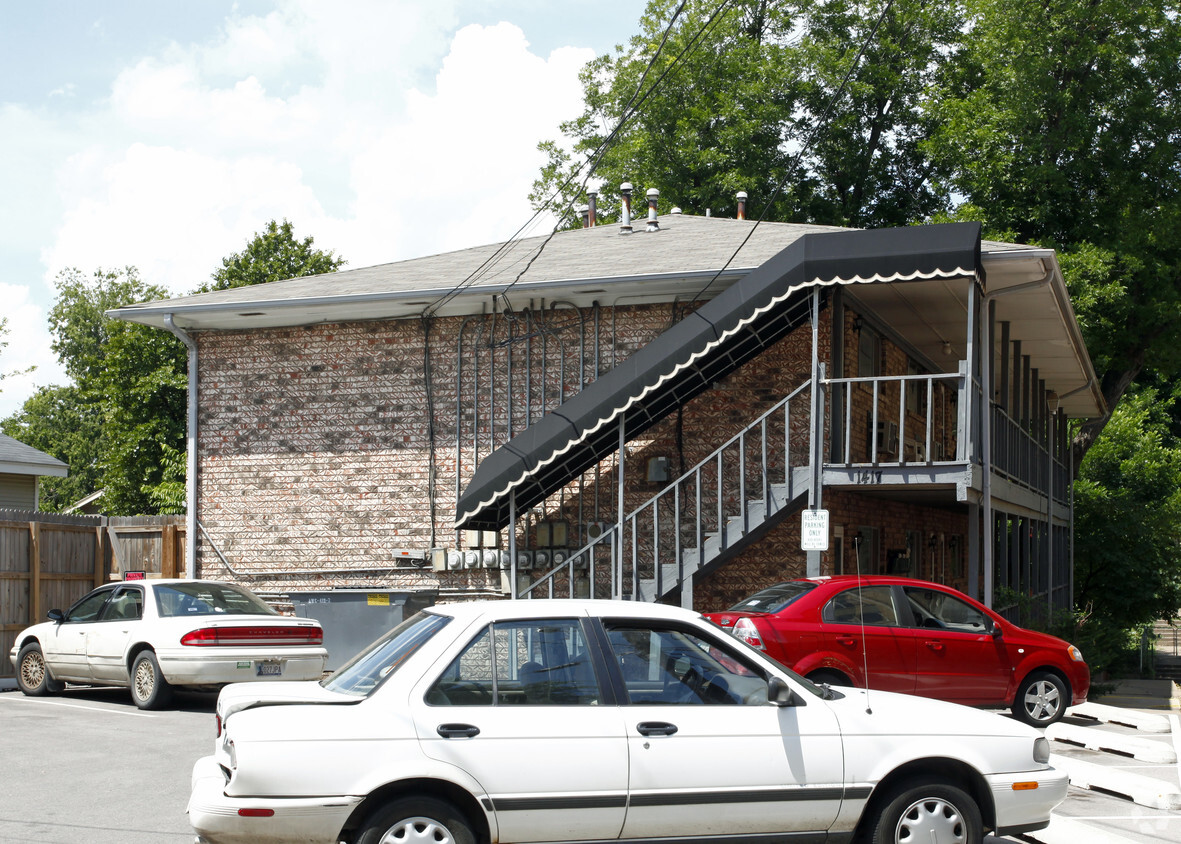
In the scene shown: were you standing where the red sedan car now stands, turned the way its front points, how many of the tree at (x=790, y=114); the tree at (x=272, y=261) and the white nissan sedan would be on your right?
1

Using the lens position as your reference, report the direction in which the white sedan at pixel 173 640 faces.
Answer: facing away from the viewer and to the left of the viewer

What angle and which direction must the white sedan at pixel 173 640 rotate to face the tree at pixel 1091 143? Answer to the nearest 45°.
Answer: approximately 90° to its right

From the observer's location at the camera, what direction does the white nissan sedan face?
facing to the right of the viewer

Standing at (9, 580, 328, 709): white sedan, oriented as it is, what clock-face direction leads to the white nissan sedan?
The white nissan sedan is roughly at 7 o'clock from the white sedan.

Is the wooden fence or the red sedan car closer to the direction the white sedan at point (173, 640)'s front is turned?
the wooden fence

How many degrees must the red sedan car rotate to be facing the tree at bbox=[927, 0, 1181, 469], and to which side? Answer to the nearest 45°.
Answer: approximately 90° to its left

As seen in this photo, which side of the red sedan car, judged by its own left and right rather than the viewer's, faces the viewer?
right

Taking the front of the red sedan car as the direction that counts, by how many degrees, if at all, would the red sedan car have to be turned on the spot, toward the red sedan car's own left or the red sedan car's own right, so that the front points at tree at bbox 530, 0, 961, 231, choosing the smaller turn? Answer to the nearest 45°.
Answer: approximately 90° to the red sedan car's own left

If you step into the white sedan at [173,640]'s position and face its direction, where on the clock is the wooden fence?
The wooden fence is roughly at 1 o'clock from the white sedan.

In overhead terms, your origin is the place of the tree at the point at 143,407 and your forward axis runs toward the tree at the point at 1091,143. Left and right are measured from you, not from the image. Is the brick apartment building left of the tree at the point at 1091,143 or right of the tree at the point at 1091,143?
right

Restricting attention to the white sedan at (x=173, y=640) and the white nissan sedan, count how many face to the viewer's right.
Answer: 1

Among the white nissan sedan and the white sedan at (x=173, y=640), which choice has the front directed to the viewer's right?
the white nissan sedan

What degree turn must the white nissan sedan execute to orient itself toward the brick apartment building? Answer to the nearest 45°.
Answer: approximately 90° to its left

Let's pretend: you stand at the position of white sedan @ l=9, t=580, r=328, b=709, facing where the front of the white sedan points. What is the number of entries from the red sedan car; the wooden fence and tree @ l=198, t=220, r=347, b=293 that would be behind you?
1

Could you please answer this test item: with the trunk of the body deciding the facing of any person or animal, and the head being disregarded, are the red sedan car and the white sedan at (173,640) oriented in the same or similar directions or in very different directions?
very different directions

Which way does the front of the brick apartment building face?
to the viewer's right
